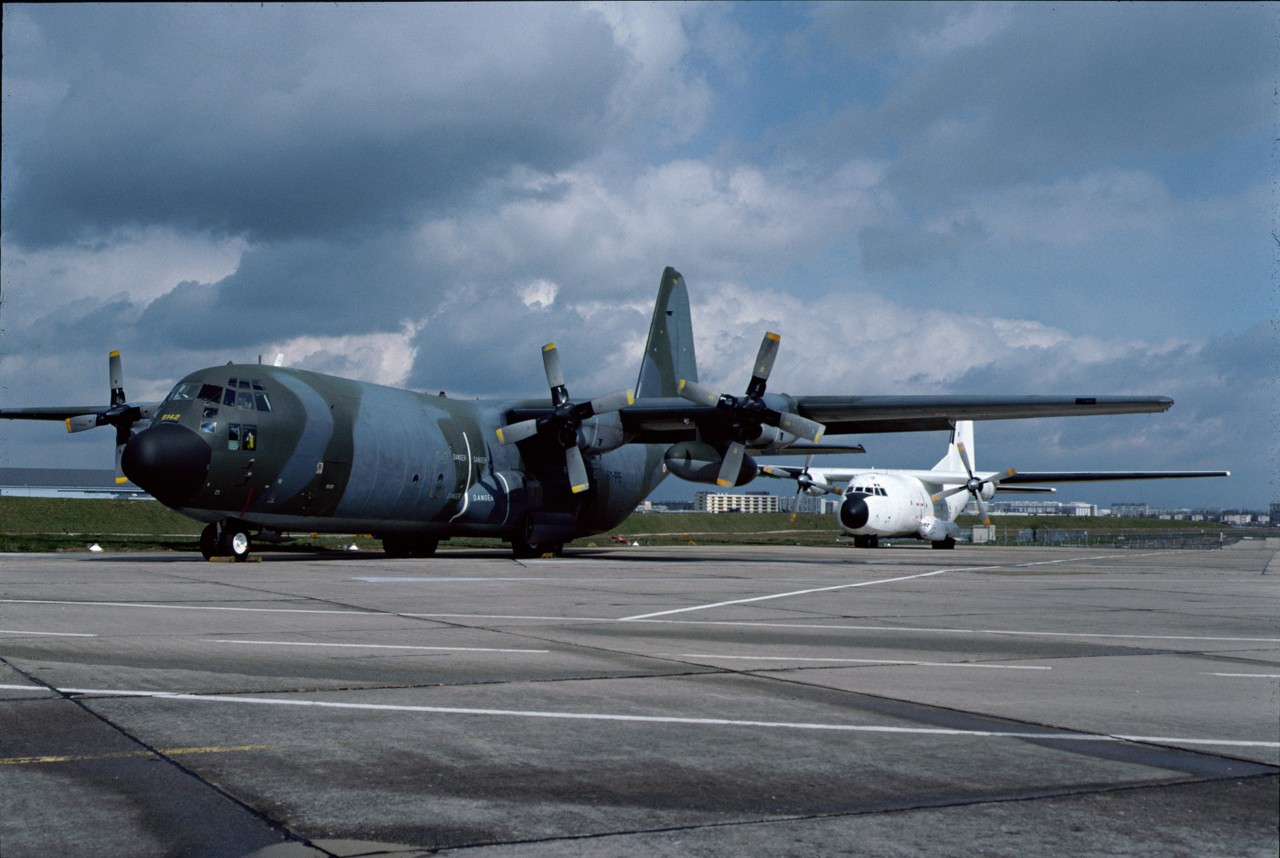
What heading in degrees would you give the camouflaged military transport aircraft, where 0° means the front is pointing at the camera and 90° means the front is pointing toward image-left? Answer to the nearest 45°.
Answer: approximately 45°
